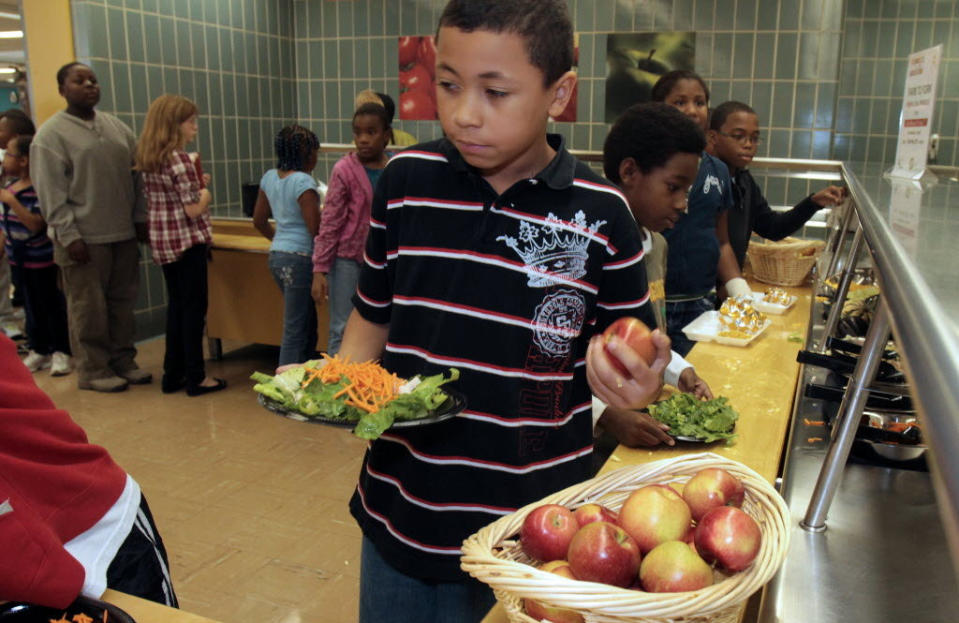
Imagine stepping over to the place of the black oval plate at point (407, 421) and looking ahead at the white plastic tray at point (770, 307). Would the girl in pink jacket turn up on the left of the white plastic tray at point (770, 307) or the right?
left

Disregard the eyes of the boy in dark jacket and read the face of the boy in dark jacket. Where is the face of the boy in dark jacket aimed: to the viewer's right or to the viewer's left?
to the viewer's right

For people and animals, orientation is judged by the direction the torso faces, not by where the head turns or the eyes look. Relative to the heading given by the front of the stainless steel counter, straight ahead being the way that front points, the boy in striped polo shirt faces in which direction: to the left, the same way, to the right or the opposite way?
to the left

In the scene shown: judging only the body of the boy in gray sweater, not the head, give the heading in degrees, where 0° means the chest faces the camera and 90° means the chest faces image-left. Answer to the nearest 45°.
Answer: approximately 315°

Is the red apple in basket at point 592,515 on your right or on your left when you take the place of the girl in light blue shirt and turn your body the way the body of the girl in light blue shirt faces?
on your right

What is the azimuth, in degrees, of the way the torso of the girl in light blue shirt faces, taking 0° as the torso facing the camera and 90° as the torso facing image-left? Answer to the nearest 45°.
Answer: approximately 225°

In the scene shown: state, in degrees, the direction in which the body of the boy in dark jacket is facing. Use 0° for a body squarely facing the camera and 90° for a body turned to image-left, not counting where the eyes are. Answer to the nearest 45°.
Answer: approximately 315°

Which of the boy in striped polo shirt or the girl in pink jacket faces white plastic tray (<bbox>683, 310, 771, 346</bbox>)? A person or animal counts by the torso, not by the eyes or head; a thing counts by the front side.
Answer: the girl in pink jacket
